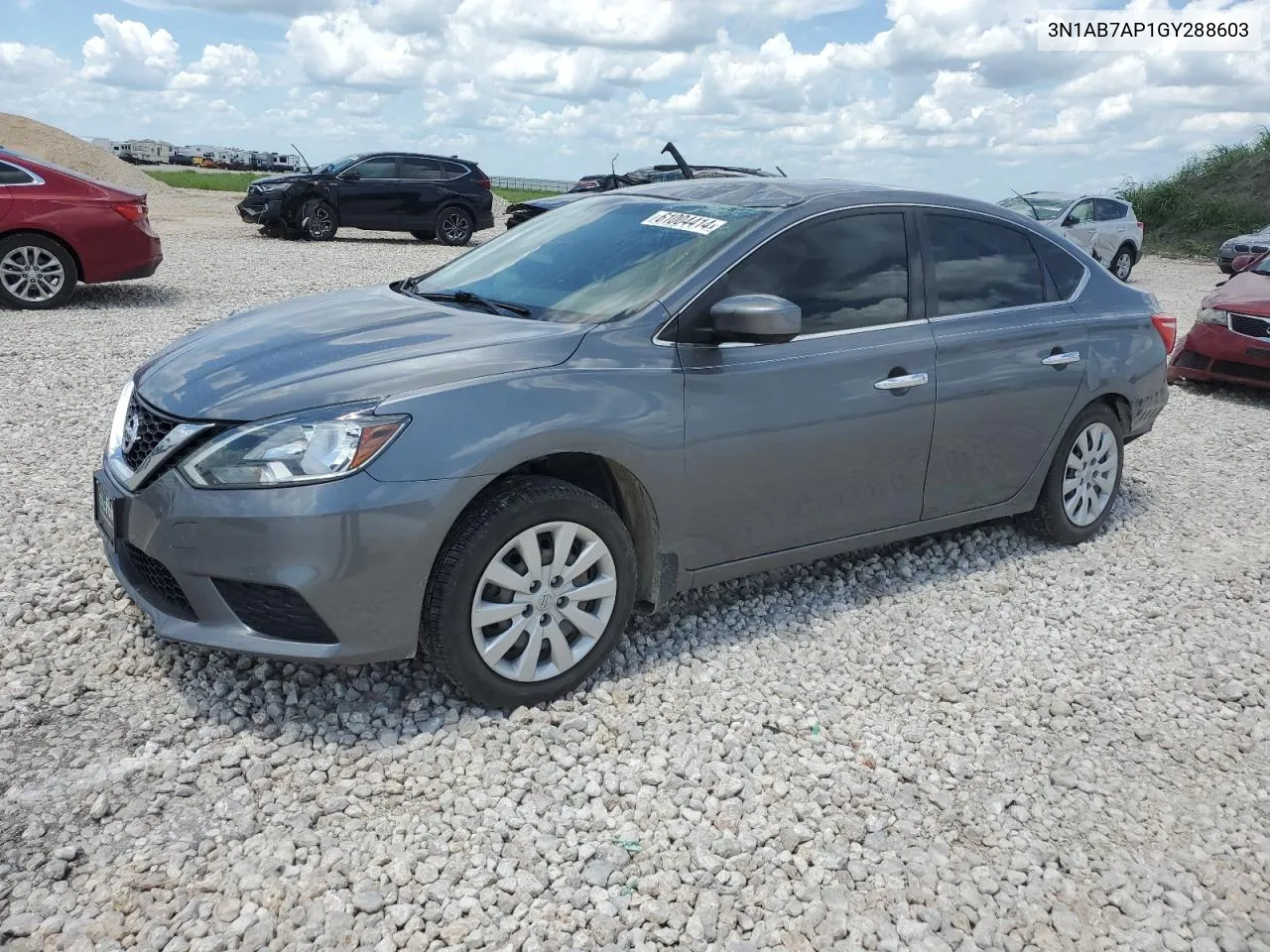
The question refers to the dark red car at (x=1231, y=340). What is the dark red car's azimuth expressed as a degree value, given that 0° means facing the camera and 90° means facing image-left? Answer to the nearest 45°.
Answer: approximately 45°

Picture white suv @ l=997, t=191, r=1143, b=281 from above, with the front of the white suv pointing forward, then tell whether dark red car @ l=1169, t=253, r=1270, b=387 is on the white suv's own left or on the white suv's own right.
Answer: on the white suv's own left

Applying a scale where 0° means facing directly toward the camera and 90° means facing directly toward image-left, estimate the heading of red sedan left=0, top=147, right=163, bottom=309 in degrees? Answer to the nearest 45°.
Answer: approximately 90°

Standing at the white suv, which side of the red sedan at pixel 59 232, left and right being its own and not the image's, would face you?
back

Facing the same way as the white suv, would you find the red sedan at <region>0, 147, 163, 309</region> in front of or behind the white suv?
in front

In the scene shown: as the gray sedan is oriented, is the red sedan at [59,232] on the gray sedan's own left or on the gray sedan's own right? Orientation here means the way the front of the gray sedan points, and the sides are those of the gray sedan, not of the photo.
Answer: on the gray sedan's own right

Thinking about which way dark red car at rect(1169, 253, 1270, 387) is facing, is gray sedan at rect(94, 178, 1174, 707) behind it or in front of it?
in front

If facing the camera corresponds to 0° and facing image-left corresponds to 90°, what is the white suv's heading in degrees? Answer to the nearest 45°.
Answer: approximately 45°

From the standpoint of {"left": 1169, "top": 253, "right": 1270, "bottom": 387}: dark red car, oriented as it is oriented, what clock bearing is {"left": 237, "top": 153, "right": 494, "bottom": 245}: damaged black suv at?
The damaged black suv is roughly at 2 o'clock from the dark red car.

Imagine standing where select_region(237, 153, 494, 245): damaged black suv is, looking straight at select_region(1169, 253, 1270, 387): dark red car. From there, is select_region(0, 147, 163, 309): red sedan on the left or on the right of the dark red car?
right
